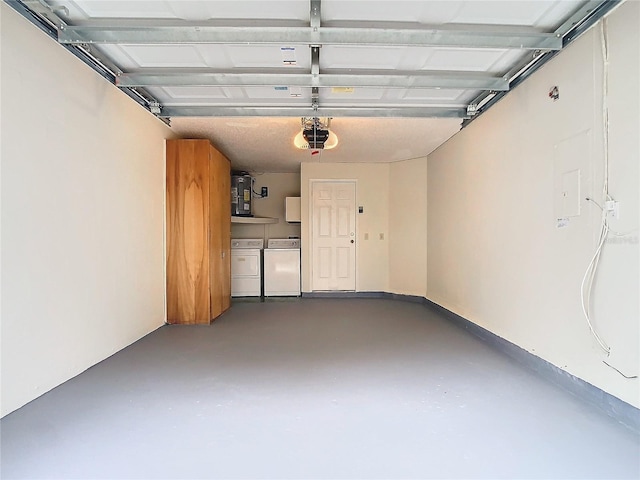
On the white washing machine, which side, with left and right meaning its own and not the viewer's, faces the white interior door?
left
